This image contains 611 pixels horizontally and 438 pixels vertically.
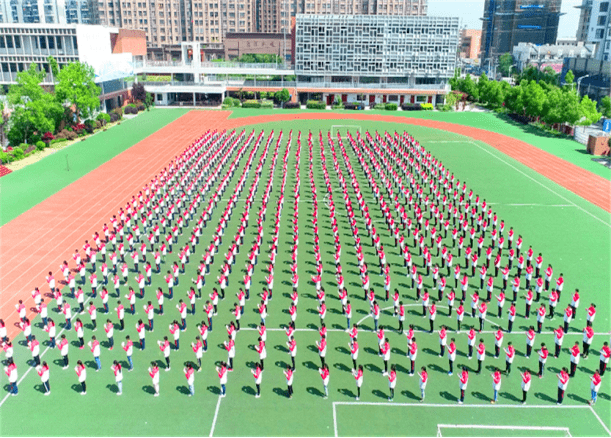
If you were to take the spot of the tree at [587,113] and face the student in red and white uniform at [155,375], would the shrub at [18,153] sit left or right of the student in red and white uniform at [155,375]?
right

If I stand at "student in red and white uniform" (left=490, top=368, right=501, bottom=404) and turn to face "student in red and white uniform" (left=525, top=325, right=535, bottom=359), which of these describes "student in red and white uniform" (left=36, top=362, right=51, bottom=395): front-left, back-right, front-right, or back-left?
back-left

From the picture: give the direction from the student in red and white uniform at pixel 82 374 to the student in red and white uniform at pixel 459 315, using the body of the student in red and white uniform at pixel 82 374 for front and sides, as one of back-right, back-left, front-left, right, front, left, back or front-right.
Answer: back
